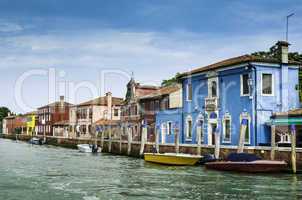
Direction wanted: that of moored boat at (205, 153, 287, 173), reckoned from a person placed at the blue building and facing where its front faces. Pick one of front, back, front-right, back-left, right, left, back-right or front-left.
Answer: front-left

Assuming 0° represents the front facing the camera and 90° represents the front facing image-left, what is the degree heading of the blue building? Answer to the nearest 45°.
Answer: approximately 45°
